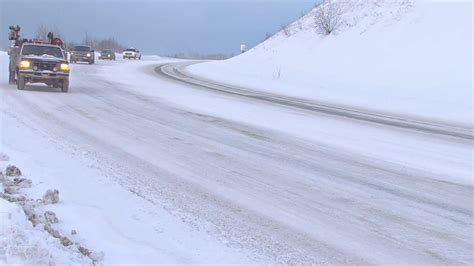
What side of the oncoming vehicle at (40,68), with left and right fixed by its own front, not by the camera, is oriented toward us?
front

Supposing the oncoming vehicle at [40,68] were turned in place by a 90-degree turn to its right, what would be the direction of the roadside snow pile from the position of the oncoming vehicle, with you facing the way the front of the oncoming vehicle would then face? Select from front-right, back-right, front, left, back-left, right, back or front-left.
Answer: left

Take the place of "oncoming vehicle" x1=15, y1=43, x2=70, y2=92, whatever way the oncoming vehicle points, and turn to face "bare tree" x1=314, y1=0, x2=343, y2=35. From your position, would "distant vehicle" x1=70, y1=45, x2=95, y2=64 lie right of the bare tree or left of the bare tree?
left

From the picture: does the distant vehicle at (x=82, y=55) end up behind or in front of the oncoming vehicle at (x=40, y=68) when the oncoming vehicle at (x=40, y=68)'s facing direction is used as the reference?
behind

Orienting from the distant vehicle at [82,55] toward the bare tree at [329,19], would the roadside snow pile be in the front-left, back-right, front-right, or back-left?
front-right

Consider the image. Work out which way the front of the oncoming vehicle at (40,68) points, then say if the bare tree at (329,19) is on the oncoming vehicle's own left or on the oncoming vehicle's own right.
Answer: on the oncoming vehicle's own left
